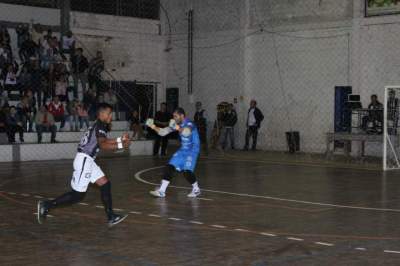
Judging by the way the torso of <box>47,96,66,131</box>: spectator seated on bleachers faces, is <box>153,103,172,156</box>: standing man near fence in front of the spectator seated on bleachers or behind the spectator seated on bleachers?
in front

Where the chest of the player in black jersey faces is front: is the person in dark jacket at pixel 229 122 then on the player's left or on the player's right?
on the player's left

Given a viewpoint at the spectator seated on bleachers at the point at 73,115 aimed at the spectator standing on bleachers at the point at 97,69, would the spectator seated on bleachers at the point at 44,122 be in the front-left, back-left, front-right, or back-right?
back-left

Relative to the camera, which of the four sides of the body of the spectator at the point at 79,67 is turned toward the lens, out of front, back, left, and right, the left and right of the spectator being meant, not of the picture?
front

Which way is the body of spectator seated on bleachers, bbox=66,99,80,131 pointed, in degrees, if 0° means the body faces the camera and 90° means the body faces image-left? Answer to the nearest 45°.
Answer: approximately 315°

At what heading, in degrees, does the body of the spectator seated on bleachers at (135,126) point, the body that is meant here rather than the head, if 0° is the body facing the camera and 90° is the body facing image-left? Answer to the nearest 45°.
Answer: approximately 315°

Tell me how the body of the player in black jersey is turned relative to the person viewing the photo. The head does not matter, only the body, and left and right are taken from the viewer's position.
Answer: facing to the right of the viewer

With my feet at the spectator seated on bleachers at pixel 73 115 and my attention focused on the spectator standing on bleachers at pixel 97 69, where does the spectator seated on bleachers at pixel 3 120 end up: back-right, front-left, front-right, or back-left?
back-left

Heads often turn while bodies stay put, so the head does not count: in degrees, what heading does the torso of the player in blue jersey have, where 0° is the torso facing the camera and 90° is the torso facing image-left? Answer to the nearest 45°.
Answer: approximately 90°

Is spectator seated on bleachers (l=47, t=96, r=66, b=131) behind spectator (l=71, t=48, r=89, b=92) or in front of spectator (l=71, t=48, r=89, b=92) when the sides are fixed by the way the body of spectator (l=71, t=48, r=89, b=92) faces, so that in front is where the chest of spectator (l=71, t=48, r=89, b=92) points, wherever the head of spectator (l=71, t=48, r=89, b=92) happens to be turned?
in front

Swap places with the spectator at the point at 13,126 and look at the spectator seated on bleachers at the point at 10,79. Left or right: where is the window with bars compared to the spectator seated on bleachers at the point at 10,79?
right

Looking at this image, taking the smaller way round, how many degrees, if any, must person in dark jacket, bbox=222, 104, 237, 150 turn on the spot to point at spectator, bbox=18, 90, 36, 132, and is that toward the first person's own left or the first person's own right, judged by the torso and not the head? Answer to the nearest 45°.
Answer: approximately 45° to the first person's own right

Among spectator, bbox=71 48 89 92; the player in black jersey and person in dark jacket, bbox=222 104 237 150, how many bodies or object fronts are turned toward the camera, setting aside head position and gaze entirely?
2
